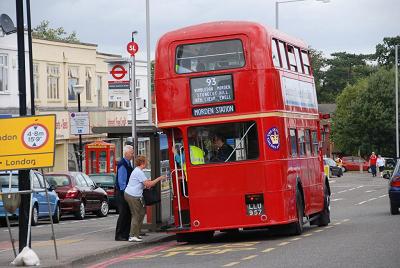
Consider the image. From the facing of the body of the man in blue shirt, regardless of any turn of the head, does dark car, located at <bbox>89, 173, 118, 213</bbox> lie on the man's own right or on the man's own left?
on the man's own left

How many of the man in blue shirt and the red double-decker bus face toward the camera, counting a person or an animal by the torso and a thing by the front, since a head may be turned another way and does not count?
0

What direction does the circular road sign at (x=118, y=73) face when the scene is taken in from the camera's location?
facing the viewer

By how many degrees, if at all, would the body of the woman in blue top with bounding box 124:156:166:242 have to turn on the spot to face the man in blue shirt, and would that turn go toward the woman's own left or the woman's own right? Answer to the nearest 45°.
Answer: approximately 135° to the woman's own left

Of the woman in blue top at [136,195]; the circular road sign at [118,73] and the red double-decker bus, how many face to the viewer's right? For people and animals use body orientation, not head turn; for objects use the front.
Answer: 1

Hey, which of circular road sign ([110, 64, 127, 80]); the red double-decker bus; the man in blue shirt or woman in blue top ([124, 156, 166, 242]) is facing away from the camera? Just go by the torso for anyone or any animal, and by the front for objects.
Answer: the red double-decker bus

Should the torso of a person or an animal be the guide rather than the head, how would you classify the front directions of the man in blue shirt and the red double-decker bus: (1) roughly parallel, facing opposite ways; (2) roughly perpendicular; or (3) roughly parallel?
roughly perpendicular

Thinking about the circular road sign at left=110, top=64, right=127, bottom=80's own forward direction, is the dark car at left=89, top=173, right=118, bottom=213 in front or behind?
behind

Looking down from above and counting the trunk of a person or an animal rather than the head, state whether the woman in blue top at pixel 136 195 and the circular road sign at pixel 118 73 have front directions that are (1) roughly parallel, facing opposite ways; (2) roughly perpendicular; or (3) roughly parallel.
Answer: roughly perpendicular

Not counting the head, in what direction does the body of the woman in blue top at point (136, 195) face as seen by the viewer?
to the viewer's right

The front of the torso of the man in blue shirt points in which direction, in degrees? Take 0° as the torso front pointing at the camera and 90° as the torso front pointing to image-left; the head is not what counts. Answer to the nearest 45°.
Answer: approximately 270°
